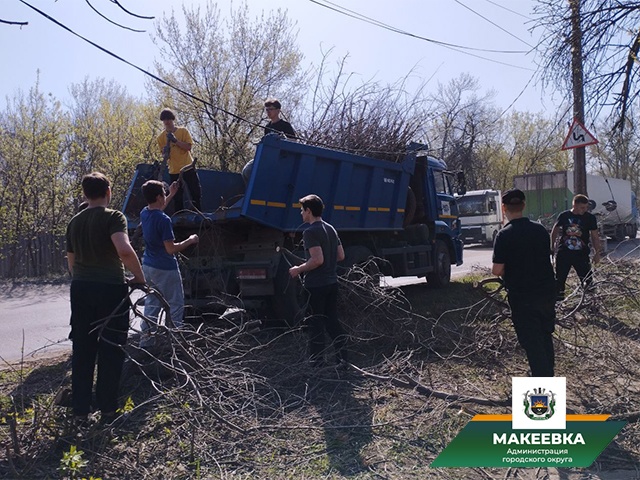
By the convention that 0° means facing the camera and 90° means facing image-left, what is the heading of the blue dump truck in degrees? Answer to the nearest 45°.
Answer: approximately 225°

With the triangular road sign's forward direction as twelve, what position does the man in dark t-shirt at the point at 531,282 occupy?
The man in dark t-shirt is roughly at 12 o'clock from the triangular road sign.

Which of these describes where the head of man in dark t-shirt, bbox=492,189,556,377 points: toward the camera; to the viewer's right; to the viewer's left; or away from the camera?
away from the camera

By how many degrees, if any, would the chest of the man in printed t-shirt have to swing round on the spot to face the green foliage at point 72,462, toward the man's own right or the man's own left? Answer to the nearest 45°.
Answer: approximately 45° to the man's own right

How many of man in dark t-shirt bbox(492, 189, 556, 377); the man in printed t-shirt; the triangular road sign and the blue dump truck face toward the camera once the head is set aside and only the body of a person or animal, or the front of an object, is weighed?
2

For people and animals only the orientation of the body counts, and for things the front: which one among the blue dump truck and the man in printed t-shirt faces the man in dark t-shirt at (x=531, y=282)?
the man in printed t-shirt

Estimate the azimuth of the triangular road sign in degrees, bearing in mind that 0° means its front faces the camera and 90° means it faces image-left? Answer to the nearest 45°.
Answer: approximately 0°

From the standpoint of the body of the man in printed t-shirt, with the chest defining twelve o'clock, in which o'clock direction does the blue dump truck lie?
The blue dump truck is roughly at 2 o'clock from the man in printed t-shirt.

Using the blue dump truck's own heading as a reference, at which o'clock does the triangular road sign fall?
The triangular road sign is roughly at 1 o'clock from the blue dump truck.

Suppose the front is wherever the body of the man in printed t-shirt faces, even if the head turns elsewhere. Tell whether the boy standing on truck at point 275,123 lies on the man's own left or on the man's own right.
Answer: on the man's own right

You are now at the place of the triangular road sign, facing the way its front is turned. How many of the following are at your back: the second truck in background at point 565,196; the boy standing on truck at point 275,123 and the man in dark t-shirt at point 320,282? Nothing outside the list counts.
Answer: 1

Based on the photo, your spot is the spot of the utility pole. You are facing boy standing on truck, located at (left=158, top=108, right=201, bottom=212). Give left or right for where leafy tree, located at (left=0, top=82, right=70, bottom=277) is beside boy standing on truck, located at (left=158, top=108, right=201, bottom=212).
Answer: right

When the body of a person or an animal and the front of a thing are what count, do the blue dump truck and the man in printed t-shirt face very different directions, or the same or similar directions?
very different directions

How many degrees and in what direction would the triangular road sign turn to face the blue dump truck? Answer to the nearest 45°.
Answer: approximately 45° to its right

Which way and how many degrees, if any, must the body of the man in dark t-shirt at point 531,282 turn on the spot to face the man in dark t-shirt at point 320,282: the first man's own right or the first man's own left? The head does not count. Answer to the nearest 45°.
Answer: approximately 45° to the first man's own left

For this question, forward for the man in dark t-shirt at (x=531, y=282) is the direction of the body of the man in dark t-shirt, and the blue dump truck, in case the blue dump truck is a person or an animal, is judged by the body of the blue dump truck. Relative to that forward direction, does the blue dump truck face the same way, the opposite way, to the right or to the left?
to the right

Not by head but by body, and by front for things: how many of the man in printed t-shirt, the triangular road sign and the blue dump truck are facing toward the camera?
2
